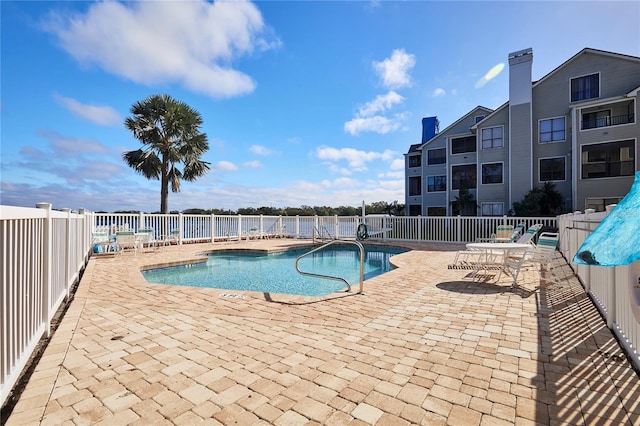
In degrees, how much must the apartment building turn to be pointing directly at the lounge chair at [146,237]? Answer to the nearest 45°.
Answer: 0° — it already faces it

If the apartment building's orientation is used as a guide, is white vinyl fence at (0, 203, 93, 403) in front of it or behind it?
in front

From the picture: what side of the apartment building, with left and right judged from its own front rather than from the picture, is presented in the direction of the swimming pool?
front

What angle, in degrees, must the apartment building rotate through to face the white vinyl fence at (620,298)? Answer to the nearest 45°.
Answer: approximately 45° to its left

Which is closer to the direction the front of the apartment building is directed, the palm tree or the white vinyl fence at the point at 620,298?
the palm tree

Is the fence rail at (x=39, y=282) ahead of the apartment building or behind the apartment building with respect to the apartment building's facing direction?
ahead

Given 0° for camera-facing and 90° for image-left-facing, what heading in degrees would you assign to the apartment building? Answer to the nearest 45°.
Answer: approximately 45°

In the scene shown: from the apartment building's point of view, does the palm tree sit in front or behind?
in front

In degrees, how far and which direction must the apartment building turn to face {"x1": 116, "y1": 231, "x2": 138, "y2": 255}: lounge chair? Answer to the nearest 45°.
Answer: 0° — it already faces it
